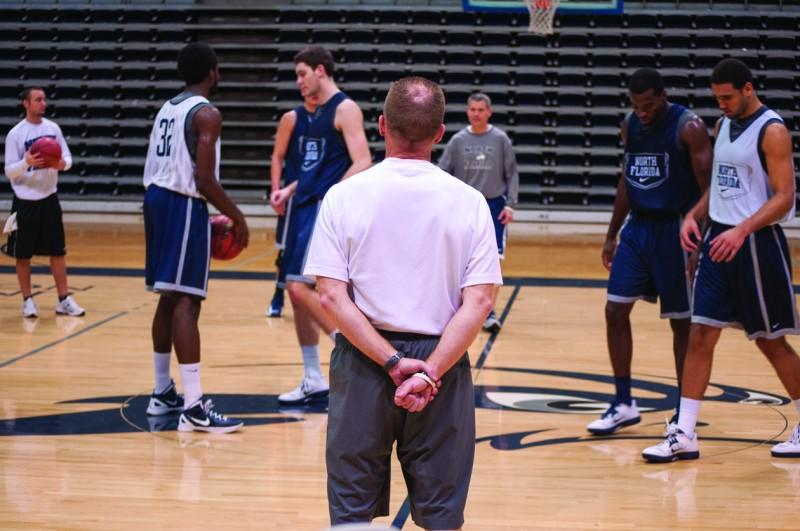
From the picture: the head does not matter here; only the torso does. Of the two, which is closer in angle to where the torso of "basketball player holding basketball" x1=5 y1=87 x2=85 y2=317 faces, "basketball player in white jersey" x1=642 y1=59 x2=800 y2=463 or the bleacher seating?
the basketball player in white jersey

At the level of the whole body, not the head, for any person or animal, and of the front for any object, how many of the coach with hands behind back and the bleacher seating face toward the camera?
1

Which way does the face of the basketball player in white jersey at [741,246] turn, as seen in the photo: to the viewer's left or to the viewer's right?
to the viewer's left

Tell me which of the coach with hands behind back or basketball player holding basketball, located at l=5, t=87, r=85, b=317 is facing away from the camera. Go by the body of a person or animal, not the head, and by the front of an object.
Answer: the coach with hands behind back

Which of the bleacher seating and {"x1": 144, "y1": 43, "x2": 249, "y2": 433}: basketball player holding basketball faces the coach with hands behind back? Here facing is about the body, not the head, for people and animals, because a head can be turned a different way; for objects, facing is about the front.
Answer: the bleacher seating

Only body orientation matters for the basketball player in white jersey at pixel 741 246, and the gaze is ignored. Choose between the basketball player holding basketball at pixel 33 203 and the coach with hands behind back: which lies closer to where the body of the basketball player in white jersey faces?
the coach with hands behind back

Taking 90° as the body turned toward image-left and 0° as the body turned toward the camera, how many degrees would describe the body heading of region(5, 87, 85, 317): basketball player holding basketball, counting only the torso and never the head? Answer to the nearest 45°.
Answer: approximately 315°

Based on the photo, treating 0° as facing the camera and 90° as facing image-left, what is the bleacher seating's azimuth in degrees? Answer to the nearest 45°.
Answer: approximately 0°

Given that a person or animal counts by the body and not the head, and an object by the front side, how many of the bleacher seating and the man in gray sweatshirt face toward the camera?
2

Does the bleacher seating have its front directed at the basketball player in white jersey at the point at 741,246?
yes

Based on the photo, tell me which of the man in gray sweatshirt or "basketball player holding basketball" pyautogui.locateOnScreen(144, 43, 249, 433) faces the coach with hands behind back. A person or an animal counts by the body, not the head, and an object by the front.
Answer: the man in gray sweatshirt

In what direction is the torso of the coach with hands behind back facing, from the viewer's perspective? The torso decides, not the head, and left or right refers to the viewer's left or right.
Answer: facing away from the viewer
